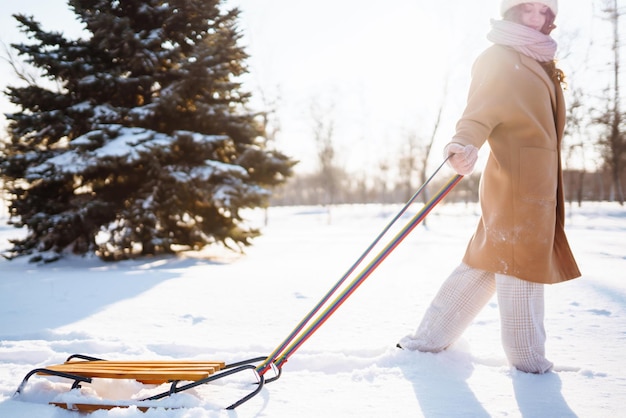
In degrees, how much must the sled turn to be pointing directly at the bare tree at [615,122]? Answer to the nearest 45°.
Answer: approximately 45° to its left

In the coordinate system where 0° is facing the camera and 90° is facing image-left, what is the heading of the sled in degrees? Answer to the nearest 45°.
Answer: approximately 270°
